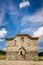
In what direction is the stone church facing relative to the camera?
toward the camera
